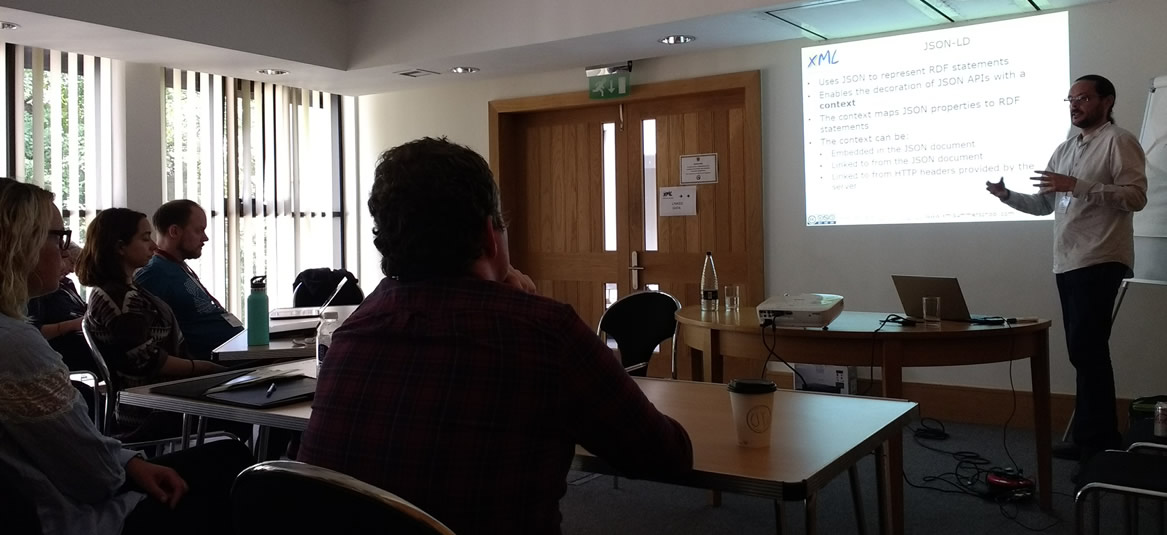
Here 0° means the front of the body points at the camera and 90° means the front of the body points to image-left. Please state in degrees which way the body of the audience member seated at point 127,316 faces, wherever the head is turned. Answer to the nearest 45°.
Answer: approximately 270°

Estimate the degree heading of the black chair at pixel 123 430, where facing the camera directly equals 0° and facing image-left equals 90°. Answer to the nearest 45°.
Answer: approximately 270°

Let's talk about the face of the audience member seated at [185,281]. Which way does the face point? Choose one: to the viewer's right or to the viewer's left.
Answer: to the viewer's right

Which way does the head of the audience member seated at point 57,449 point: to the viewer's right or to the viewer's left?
to the viewer's right

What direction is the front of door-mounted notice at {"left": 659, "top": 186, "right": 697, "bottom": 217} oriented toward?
toward the camera

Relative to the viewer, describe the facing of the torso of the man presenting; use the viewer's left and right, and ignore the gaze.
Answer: facing the viewer and to the left of the viewer

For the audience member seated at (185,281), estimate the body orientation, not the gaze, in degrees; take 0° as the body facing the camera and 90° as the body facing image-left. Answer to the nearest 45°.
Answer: approximately 270°

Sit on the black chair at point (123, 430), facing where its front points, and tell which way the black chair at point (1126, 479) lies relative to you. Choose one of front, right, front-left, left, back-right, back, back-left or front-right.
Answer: front-right

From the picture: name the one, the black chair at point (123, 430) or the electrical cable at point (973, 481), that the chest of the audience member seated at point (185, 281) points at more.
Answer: the electrical cable

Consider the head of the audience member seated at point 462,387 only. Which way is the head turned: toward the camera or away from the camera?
away from the camera

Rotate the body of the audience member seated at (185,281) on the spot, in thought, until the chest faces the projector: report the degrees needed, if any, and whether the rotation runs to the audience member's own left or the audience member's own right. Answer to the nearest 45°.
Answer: approximately 45° to the audience member's own right

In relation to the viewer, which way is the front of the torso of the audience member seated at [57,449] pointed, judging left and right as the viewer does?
facing to the right of the viewer

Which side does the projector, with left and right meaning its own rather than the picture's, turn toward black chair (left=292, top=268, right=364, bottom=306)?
left
